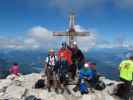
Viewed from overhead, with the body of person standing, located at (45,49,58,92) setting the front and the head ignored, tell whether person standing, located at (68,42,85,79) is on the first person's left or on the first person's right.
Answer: on the first person's left

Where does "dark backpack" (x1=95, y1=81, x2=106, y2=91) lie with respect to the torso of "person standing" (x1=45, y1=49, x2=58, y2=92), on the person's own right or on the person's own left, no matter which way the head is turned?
on the person's own left

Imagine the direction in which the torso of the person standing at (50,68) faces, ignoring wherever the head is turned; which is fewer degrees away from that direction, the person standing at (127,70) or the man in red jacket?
the person standing

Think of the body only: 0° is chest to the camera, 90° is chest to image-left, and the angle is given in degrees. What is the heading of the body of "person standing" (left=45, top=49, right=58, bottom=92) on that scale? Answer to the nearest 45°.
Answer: approximately 0°

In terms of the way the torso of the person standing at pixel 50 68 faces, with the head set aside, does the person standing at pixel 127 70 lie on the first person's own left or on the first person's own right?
on the first person's own left
